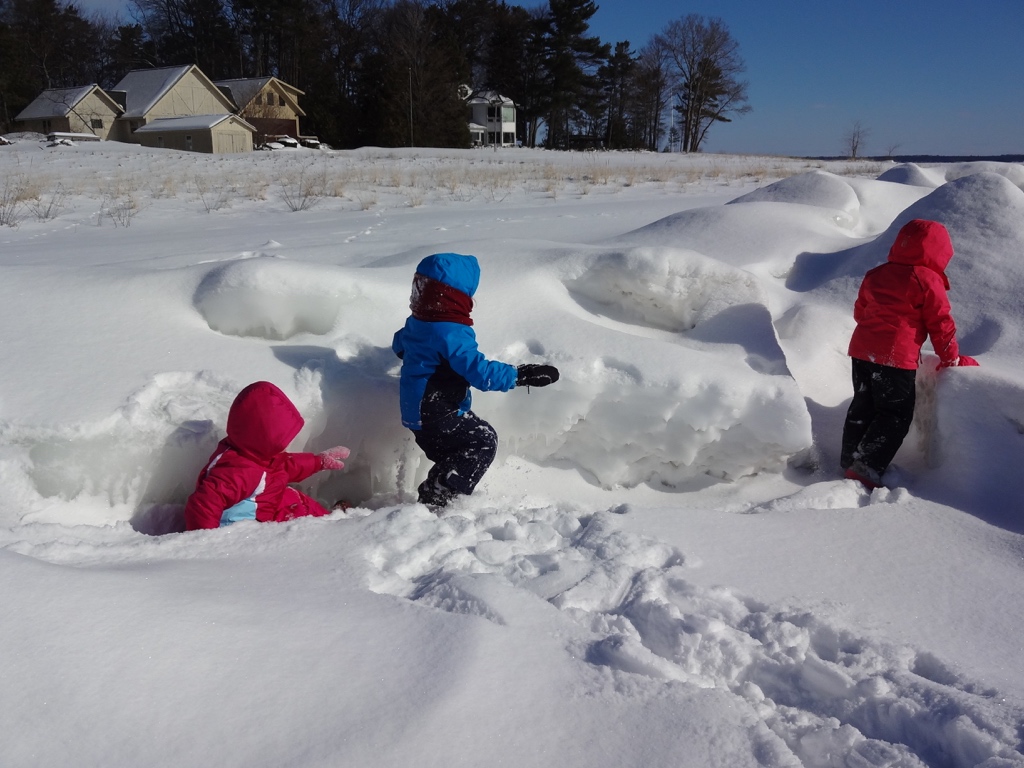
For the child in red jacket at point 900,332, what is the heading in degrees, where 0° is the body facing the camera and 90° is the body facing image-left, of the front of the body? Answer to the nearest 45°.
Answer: approximately 225°

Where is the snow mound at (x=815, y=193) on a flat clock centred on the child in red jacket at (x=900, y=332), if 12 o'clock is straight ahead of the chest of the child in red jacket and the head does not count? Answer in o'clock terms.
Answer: The snow mound is roughly at 10 o'clock from the child in red jacket.

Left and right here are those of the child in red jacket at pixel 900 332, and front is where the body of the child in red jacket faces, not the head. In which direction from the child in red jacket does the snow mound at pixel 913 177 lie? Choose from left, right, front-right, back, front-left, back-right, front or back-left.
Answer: front-left

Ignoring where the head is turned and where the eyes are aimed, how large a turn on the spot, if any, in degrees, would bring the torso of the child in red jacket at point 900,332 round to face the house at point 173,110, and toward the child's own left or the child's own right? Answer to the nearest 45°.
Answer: approximately 90° to the child's own left

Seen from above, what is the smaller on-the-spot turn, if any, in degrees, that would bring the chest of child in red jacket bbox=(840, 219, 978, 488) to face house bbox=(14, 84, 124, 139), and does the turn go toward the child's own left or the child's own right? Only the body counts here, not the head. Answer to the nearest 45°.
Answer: approximately 90° to the child's own left

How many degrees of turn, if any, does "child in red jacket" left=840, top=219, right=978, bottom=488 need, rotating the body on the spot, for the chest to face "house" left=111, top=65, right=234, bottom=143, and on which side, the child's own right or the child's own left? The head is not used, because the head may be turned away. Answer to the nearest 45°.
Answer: approximately 90° to the child's own left

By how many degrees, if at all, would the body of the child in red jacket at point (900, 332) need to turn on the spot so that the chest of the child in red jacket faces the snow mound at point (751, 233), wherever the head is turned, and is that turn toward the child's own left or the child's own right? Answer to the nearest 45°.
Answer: approximately 90° to the child's own left

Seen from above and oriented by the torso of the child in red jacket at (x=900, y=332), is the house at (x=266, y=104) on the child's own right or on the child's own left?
on the child's own left

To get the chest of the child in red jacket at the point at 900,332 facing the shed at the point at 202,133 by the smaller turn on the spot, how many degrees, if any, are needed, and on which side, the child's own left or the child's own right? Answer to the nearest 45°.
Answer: approximately 90° to the child's own left

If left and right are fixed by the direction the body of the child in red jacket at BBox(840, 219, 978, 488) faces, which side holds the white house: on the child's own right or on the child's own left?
on the child's own left
